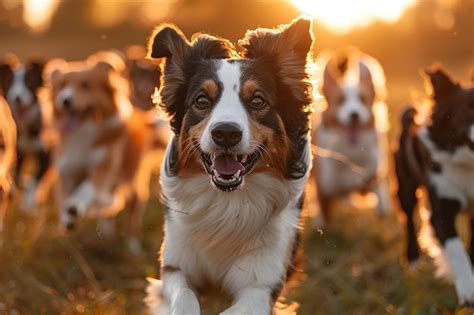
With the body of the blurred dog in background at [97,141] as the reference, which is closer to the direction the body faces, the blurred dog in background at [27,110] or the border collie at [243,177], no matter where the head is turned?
the border collie

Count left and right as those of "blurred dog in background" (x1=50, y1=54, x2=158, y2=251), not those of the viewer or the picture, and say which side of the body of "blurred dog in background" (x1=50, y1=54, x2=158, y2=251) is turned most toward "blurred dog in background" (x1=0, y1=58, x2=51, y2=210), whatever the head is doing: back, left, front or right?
right

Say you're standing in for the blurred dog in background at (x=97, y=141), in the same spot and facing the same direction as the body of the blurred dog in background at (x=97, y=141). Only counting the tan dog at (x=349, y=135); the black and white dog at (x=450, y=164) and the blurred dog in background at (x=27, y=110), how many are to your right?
1

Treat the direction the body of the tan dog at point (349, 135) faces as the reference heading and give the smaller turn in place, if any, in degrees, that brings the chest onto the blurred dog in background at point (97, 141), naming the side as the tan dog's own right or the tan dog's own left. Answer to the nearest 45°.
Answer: approximately 45° to the tan dog's own right

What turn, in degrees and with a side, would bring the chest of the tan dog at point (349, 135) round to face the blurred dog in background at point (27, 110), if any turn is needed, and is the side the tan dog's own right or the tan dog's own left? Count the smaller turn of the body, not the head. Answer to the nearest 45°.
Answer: approximately 90° to the tan dog's own right

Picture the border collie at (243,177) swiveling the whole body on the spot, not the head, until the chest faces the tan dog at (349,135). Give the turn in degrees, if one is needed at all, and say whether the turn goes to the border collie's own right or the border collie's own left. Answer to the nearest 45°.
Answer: approximately 180°

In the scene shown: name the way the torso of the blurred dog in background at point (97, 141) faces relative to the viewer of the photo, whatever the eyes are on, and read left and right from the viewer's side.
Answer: facing the viewer and to the left of the viewer

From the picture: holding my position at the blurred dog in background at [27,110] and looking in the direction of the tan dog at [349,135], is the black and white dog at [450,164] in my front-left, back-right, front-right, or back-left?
front-right

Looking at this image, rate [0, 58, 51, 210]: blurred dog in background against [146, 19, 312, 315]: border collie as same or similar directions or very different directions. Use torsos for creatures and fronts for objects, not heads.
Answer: same or similar directions

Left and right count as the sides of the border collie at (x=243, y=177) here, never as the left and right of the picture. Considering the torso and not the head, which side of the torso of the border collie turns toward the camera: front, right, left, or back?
front

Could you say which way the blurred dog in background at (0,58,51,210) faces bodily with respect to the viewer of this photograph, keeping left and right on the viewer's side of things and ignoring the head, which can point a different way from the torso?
facing the viewer

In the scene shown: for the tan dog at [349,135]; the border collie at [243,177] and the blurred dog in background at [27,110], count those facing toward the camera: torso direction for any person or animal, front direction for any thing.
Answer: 3
